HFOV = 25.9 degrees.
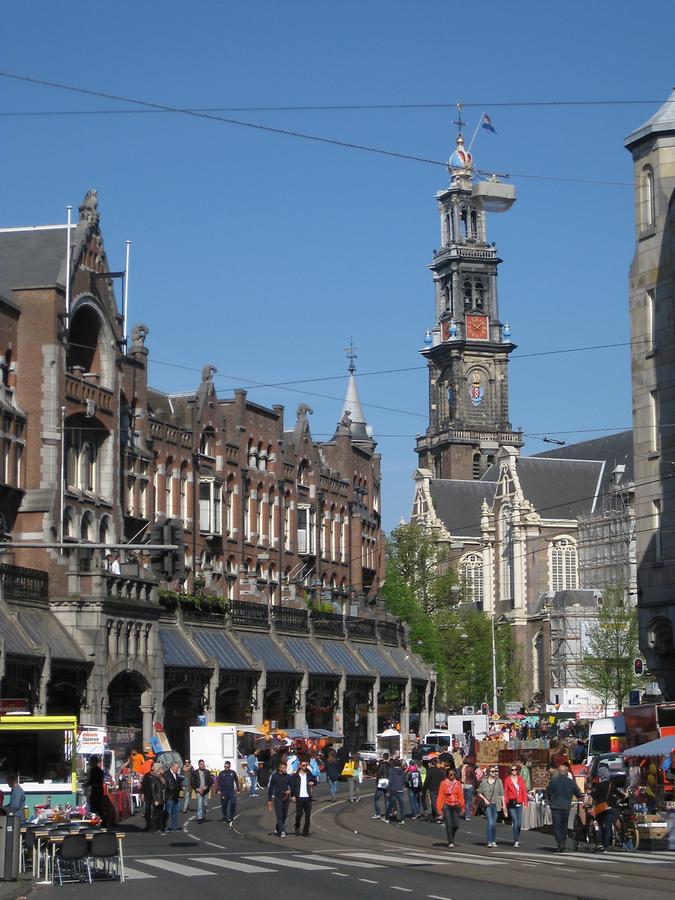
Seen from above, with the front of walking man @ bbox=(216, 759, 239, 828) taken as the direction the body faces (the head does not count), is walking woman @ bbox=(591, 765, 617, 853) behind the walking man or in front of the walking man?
in front

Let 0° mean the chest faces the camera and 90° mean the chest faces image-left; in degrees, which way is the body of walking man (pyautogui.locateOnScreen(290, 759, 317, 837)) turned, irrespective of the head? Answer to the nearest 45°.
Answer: approximately 0°

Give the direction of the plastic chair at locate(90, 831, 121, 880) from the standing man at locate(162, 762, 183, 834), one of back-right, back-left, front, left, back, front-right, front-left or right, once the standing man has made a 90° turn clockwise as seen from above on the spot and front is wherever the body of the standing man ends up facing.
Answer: front-left

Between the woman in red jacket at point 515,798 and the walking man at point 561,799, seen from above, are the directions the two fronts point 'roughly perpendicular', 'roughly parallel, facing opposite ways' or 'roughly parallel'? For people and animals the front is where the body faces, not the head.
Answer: roughly parallel, facing opposite ways

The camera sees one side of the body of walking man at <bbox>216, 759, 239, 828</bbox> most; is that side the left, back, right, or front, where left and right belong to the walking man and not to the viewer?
front

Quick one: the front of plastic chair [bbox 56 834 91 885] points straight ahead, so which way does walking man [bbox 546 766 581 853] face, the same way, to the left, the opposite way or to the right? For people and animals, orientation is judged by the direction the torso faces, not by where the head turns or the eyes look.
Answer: the same way

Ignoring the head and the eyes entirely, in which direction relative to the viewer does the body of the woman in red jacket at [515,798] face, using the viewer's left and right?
facing the viewer

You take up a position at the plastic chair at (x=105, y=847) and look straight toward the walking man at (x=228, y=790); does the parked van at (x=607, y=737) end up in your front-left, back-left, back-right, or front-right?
front-right

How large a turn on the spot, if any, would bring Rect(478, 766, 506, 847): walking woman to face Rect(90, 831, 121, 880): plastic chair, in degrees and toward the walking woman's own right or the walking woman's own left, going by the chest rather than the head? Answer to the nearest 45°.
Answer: approximately 45° to the walking woman's own right

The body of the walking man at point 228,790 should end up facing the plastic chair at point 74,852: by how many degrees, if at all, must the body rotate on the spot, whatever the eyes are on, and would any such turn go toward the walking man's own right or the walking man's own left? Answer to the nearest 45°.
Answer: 0° — they already face it

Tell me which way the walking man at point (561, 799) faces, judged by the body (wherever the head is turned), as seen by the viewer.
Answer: away from the camera

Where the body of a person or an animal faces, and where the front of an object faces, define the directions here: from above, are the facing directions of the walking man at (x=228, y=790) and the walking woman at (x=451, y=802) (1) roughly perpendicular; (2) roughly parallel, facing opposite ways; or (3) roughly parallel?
roughly parallel

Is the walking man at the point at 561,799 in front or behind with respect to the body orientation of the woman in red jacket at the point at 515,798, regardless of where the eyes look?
in front

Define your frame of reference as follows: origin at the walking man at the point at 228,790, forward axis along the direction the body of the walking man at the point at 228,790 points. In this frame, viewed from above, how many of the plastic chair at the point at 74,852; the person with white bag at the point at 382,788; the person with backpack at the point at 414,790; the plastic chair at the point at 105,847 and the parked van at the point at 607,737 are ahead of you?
2

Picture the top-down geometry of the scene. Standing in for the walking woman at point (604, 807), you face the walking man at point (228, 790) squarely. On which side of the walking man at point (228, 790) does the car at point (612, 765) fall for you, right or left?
right

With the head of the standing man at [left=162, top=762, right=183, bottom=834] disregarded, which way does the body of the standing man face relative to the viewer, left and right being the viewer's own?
facing the viewer and to the right of the viewer

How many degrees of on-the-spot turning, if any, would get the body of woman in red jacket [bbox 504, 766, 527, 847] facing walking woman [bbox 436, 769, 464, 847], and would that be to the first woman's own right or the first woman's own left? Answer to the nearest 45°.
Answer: approximately 45° to the first woman's own right
